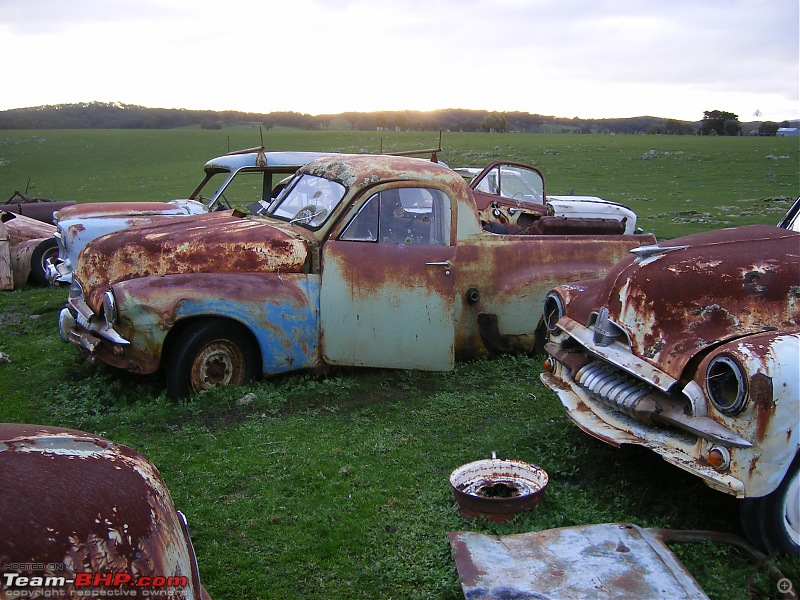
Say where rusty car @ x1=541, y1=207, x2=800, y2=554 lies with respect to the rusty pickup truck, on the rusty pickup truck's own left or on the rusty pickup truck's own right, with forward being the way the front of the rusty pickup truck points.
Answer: on the rusty pickup truck's own left

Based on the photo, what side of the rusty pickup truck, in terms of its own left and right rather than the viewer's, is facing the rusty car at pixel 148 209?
right

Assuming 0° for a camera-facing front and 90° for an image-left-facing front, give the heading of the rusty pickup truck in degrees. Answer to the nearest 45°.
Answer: approximately 45°

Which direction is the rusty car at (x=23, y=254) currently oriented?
to the viewer's right

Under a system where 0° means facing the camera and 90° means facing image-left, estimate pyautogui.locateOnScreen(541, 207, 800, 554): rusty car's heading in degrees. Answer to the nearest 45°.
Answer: approximately 45°

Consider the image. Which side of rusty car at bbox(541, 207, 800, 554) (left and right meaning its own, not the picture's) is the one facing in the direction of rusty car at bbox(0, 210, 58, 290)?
right

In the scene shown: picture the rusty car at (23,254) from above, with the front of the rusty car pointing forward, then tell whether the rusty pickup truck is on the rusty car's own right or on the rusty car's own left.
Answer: on the rusty car's own right

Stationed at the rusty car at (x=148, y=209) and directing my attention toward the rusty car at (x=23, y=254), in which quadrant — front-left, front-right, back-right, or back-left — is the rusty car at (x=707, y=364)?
back-left

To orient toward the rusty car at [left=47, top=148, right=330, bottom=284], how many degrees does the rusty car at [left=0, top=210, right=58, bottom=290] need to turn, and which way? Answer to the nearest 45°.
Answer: approximately 45° to its right

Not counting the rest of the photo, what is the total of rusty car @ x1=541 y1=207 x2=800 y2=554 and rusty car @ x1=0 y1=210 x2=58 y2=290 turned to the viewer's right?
1

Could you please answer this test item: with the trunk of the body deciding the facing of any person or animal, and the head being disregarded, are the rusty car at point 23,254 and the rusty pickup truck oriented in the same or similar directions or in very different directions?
very different directions

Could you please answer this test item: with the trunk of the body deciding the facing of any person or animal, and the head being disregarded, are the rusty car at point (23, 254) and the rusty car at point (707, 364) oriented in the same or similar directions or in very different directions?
very different directions
